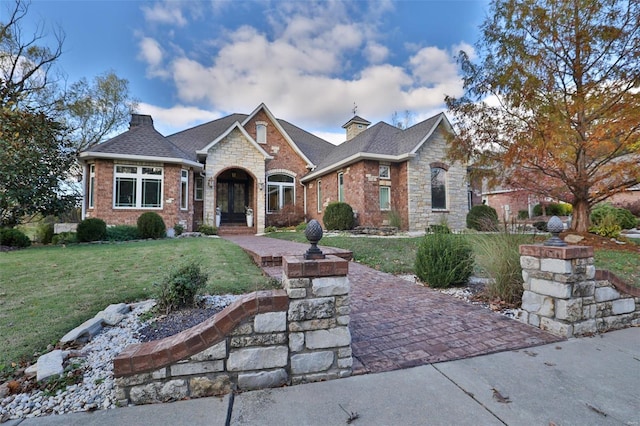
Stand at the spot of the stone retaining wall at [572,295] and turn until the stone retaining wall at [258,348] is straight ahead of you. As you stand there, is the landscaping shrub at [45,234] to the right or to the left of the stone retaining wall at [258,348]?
right

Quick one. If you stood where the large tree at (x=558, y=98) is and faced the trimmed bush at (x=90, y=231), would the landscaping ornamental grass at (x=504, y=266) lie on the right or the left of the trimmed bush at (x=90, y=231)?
left

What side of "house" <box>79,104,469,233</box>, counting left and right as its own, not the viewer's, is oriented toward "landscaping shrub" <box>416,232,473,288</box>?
front

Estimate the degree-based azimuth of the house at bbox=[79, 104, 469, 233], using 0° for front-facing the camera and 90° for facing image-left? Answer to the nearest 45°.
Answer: approximately 0°

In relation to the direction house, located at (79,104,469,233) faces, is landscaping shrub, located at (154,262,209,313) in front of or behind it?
in front

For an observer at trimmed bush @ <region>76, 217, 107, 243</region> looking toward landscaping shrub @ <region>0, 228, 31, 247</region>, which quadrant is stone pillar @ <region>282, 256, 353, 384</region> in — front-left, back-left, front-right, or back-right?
back-left

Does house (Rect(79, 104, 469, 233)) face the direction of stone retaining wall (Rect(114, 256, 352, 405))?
yes

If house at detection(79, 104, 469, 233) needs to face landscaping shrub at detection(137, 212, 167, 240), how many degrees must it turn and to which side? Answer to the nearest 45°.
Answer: approximately 45° to its right

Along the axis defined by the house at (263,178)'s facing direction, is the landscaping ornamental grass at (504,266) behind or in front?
in front

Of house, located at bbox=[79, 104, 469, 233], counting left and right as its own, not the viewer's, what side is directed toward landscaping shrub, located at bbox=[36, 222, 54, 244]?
right

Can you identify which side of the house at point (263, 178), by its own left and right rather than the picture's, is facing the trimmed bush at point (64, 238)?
right
